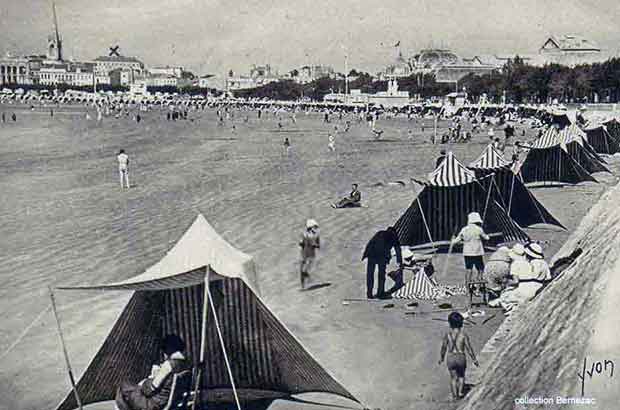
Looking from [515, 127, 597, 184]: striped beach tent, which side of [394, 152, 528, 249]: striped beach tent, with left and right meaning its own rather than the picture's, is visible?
back

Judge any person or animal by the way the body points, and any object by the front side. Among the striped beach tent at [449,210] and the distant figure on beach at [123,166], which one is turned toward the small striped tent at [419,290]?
the striped beach tent

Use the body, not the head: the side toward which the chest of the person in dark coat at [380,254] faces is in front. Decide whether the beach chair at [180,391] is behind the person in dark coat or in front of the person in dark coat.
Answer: behind

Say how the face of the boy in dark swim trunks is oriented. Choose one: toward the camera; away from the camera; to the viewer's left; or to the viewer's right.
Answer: away from the camera
